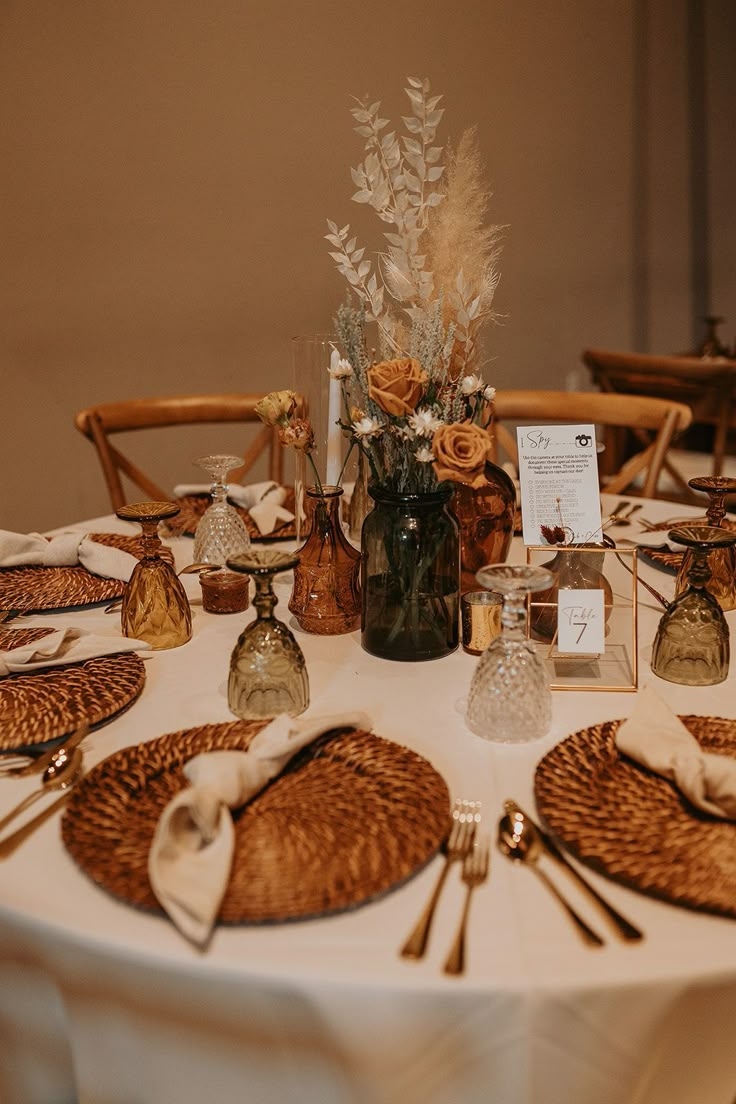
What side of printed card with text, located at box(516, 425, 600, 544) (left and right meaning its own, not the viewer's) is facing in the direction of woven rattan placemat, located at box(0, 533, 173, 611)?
right

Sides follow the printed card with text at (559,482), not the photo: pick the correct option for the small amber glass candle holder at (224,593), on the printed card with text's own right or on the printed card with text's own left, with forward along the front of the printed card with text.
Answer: on the printed card with text's own right

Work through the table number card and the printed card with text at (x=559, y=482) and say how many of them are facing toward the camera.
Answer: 2

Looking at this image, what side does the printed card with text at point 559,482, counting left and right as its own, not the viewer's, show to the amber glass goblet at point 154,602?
right

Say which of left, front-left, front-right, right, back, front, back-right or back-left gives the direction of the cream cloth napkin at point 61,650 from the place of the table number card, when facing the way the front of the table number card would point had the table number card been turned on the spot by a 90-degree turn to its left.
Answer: back

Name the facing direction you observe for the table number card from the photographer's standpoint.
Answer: facing the viewer

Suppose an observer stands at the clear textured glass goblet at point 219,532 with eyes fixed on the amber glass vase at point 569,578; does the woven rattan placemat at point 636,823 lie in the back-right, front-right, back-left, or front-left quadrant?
front-right

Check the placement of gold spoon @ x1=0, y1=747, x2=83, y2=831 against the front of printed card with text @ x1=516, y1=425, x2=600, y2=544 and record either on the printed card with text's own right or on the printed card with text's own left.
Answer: on the printed card with text's own right

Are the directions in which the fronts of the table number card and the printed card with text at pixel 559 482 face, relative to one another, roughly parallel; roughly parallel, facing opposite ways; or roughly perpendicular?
roughly parallel
